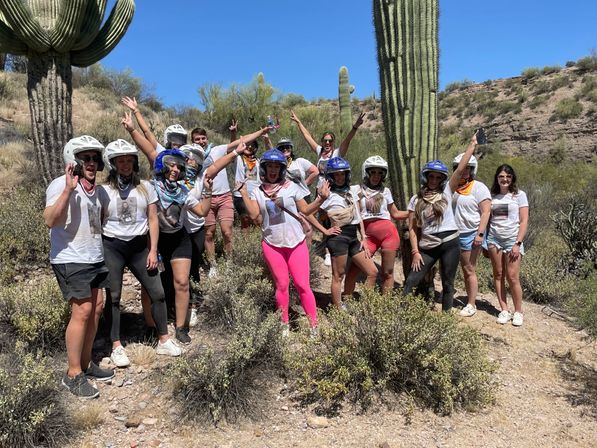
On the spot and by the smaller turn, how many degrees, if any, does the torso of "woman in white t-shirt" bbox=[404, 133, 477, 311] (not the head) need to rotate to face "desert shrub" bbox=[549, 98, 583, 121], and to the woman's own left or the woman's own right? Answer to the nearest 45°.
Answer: approximately 180°

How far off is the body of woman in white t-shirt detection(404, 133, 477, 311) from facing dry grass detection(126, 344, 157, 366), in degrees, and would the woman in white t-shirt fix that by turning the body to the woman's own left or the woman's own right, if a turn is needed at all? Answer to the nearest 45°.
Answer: approximately 45° to the woman's own right

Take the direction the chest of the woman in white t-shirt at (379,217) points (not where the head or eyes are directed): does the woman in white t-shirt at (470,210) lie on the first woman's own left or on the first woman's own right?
on the first woman's own left

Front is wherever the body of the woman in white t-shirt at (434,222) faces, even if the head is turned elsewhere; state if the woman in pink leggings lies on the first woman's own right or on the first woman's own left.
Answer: on the first woman's own right

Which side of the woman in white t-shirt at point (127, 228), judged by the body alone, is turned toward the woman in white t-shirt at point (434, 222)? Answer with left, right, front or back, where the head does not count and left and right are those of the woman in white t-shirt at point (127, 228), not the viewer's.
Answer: left

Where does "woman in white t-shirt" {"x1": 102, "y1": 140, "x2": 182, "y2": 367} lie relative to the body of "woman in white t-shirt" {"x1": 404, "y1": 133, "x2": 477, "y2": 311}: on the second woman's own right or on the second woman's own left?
on the second woman's own right

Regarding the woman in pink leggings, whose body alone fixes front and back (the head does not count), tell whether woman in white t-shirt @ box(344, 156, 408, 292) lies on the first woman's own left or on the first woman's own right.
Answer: on the first woman's own left
